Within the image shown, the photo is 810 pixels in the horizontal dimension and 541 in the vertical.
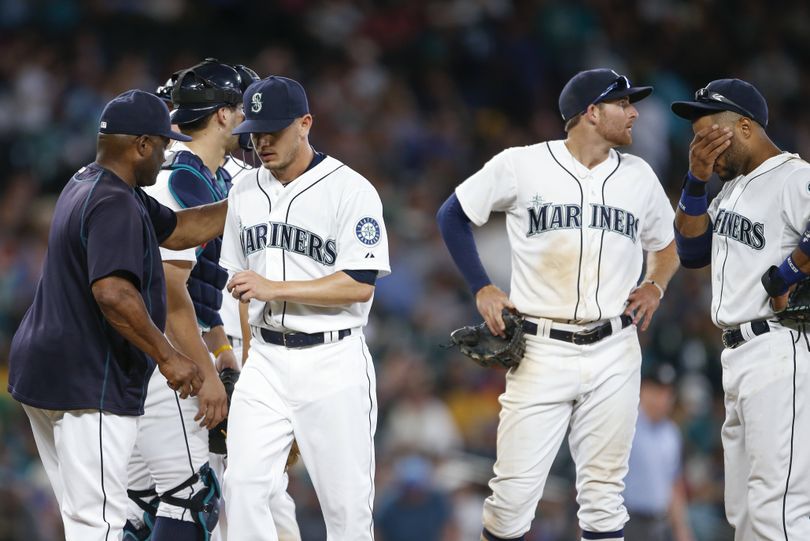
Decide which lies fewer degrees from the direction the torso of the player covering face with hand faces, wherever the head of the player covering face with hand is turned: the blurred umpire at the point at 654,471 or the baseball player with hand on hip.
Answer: the baseball player with hand on hip

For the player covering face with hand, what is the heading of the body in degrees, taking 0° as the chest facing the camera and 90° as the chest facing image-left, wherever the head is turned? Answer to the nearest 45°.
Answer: approximately 45°

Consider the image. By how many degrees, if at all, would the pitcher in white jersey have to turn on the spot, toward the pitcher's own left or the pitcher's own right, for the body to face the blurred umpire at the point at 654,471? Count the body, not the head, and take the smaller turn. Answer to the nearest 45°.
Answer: approximately 180°

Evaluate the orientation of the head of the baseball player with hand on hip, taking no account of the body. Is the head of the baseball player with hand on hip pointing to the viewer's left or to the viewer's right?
to the viewer's right

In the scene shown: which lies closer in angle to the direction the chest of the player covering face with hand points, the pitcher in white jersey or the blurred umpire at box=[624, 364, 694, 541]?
the pitcher in white jersey

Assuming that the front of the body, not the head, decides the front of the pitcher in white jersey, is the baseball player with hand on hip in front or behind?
behind

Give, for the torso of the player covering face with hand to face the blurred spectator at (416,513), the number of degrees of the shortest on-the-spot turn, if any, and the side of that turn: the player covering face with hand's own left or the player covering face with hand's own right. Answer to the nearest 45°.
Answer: approximately 90° to the player covering face with hand's own right

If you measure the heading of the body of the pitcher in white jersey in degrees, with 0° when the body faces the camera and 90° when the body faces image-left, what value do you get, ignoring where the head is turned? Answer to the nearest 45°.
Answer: approximately 45°
